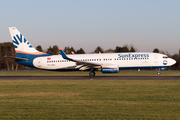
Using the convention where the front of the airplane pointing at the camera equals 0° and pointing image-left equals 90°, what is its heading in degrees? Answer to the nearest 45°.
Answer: approximately 270°
